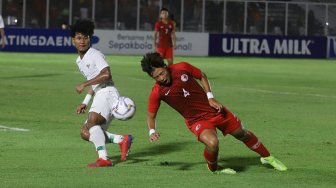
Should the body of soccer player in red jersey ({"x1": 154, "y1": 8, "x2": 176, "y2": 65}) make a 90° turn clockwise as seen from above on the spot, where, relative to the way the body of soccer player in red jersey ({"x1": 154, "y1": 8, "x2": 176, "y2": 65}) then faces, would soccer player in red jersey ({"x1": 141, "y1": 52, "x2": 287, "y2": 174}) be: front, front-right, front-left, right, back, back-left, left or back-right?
left

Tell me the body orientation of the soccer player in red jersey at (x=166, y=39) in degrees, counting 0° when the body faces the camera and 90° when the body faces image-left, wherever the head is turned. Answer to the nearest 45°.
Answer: approximately 0°

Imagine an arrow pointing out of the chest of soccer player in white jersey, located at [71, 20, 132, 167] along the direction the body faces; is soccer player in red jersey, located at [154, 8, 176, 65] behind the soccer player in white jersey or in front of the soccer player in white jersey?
behind

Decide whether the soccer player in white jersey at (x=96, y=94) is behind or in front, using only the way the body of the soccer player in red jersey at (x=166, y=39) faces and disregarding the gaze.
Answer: in front

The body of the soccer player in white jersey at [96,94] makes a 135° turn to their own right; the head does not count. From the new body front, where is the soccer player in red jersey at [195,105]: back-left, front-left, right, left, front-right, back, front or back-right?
back-right

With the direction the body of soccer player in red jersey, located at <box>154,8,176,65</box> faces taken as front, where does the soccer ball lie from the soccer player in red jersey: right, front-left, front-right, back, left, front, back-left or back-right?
front
